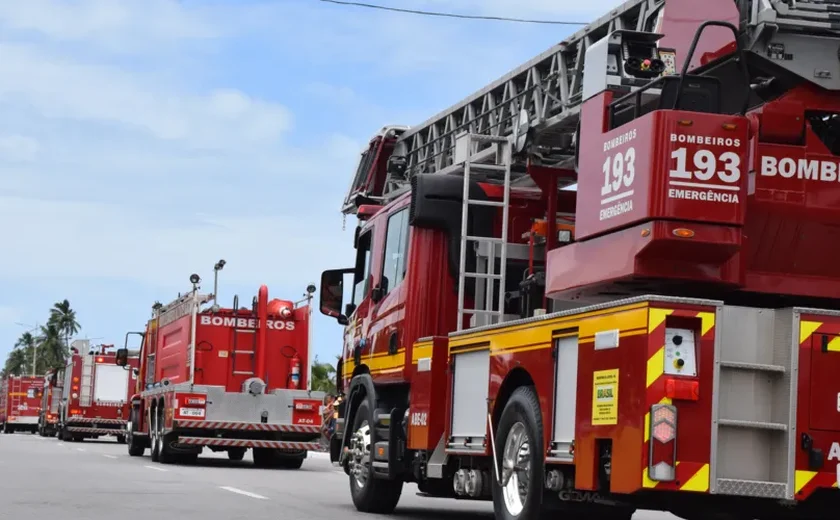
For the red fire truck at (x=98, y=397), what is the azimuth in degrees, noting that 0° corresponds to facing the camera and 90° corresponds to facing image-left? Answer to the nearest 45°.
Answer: approximately 180°

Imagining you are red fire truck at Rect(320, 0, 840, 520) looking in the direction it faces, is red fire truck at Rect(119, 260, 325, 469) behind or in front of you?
in front

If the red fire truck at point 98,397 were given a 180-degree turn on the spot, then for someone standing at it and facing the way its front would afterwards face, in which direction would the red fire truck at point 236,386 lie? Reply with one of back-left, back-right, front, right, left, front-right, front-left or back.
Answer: front

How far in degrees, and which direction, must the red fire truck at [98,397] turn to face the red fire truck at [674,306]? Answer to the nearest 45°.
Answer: approximately 180°

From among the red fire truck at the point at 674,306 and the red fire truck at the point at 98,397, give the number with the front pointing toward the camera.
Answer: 0

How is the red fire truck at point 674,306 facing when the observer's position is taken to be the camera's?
facing away from the viewer and to the left of the viewer

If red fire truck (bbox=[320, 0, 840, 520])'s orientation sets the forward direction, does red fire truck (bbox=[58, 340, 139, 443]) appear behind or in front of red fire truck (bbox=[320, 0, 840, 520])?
in front
